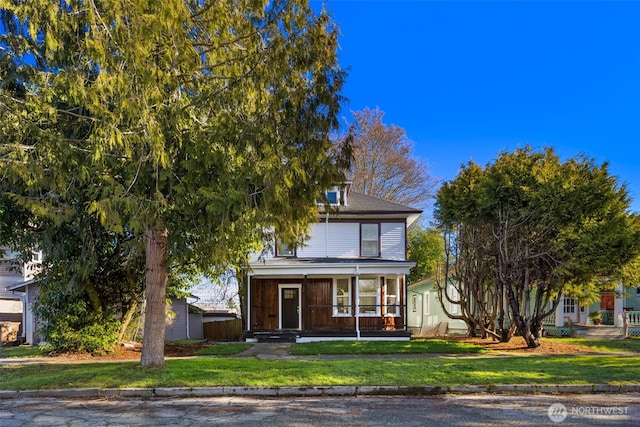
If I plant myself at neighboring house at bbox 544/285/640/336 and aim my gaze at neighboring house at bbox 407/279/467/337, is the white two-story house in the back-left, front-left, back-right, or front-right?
front-left

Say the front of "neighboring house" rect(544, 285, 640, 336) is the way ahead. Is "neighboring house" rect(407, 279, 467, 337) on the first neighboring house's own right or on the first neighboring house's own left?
on the first neighboring house's own right

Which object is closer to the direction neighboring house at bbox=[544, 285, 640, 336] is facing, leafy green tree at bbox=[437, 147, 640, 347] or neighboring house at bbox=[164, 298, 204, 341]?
the leafy green tree

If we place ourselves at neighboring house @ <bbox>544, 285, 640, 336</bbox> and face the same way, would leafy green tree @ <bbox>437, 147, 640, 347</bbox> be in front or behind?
in front

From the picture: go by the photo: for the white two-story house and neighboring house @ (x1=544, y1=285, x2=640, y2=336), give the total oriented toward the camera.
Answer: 2

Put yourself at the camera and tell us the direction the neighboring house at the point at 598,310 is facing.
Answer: facing the viewer

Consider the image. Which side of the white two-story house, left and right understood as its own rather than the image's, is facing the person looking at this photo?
front
